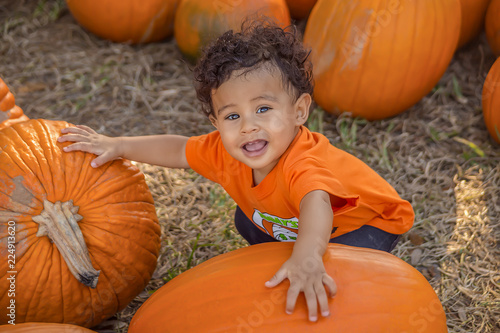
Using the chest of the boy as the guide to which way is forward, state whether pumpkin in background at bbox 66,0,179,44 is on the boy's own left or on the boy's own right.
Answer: on the boy's own right

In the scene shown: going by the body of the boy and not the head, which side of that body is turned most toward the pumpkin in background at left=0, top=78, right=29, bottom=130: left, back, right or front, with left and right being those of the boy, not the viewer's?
right

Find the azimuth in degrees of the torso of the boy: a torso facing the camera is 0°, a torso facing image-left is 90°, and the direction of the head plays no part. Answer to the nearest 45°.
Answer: approximately 45°

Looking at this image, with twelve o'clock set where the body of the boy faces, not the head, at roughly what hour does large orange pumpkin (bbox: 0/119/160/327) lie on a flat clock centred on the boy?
The large orange pumpkin is roughly at 1 o'clock from the boy.

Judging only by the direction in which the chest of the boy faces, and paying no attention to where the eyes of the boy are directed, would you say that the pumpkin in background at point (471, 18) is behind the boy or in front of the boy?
behind

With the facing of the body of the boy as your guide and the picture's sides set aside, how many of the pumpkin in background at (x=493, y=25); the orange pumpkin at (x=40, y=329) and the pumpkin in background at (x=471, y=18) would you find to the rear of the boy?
2

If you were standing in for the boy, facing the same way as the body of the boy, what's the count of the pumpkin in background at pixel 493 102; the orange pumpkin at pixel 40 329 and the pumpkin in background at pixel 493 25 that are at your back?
2

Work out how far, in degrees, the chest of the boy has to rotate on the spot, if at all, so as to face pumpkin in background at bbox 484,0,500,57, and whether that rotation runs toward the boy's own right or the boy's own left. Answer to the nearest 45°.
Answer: approximately 180°

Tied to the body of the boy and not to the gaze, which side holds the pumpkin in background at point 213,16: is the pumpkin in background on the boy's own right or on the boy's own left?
on the boy's own right

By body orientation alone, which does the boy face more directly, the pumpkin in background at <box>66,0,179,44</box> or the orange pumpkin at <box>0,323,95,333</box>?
the orange pumpkin

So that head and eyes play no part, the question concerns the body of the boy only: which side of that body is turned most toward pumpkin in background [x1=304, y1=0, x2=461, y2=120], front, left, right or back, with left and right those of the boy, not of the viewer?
back

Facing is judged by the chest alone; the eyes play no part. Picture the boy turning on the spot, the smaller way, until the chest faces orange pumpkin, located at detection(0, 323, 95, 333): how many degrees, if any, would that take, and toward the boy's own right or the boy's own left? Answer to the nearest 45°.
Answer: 0° — they already face it
